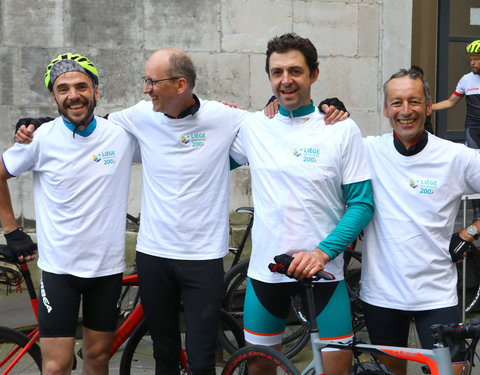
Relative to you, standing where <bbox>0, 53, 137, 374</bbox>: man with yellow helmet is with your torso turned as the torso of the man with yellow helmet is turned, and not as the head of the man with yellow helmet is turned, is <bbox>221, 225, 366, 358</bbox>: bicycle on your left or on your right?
on your left

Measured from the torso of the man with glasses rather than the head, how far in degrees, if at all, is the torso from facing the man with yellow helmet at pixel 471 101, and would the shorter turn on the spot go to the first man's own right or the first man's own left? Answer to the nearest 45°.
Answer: approximately 135° to the first man's own left

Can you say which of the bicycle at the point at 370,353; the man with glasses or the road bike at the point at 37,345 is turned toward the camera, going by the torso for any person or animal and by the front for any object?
the man with glasses

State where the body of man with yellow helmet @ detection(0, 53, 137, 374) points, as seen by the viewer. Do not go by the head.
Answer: toward the camera

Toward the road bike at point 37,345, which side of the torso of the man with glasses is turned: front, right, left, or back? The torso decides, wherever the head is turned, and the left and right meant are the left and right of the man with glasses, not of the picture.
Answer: right

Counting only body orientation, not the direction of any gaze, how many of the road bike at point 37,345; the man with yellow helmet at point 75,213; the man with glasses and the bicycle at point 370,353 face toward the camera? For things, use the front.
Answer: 2

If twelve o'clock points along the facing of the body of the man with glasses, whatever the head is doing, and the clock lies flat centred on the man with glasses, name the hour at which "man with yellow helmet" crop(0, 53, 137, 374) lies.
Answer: The man with yellow helmet is roughly at 3 o'clock from the man with glasses.

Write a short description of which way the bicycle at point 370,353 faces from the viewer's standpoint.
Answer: facing to the right of the viewer

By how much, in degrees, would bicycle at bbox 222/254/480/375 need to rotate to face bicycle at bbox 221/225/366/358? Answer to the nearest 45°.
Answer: approximately 90° to its left

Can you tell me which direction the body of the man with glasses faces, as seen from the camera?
toward the camera

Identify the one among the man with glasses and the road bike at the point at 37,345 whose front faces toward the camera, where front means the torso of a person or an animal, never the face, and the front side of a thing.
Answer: the man with glasses

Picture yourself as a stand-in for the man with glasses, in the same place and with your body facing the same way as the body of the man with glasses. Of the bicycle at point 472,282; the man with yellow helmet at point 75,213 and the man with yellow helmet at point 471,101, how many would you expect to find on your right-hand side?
1
